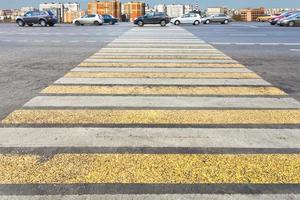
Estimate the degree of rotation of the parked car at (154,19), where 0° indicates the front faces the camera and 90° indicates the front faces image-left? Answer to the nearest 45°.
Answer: approximately 90°

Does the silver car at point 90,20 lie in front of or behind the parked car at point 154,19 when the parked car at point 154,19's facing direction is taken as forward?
in front

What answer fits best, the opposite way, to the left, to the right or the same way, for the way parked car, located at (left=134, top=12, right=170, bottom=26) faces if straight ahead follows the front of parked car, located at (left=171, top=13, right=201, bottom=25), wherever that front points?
the same way

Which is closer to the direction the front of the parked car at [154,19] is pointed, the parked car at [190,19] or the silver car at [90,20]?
the silver car

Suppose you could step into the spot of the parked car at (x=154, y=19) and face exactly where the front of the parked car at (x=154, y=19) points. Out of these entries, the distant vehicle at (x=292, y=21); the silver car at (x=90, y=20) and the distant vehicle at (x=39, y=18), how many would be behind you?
1

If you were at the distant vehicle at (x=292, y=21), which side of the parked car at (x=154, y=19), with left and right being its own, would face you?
back

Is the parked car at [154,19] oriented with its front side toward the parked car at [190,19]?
no

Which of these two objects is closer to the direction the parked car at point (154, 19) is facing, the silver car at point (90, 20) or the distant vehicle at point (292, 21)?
the silver car

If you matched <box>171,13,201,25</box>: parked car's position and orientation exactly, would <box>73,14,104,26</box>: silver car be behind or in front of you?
in front

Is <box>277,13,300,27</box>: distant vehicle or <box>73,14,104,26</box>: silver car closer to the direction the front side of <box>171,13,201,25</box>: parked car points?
the silver car

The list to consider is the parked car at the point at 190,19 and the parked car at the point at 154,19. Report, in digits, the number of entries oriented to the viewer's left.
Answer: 2

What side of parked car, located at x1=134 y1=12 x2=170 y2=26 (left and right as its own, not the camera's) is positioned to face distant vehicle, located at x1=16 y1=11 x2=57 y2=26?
front

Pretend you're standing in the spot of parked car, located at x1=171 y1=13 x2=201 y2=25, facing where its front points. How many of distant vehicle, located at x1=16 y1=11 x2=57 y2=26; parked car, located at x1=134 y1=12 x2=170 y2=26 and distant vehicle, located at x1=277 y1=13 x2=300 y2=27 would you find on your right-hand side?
0

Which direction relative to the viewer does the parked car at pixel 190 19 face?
to the viewer's left
